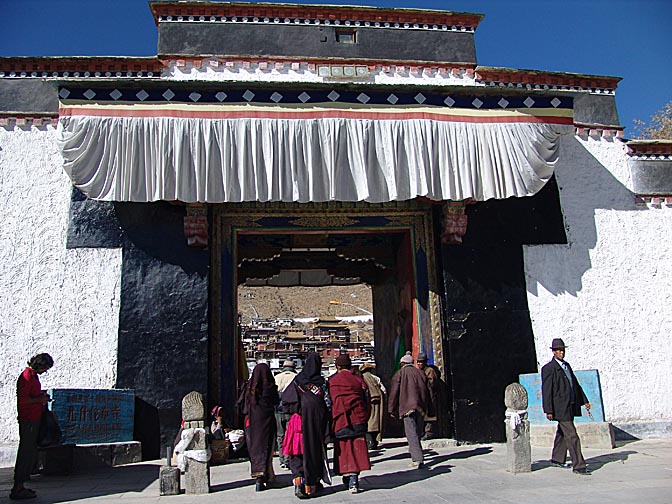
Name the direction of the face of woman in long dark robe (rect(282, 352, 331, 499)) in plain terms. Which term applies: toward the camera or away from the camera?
away from the camera

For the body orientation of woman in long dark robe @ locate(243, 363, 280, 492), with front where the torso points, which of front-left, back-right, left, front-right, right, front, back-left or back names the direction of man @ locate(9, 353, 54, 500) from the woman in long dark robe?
left

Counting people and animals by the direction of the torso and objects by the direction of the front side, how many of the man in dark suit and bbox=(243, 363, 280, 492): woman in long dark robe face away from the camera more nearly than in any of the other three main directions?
1

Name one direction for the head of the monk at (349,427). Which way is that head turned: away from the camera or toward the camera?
away from the camera

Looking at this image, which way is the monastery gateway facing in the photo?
toward the camera

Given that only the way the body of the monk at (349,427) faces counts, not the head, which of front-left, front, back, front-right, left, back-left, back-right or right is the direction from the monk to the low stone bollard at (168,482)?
left

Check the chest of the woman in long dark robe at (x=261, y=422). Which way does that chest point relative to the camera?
away from the camera

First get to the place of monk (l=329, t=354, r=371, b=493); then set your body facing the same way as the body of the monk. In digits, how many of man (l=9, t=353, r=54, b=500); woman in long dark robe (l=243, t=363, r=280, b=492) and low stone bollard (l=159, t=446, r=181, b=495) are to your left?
3

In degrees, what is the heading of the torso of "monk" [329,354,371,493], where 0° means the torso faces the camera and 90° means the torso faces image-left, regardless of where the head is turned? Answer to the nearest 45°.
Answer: approximately 180°

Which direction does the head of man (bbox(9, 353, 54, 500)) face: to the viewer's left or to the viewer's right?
to the viewer's right

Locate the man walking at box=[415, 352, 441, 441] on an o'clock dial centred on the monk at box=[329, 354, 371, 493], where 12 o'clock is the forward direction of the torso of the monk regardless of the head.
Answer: The man walking is roughly at 1 o'clock from the monk.

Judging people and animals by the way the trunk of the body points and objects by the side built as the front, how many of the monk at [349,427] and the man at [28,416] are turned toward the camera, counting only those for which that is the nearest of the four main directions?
0
